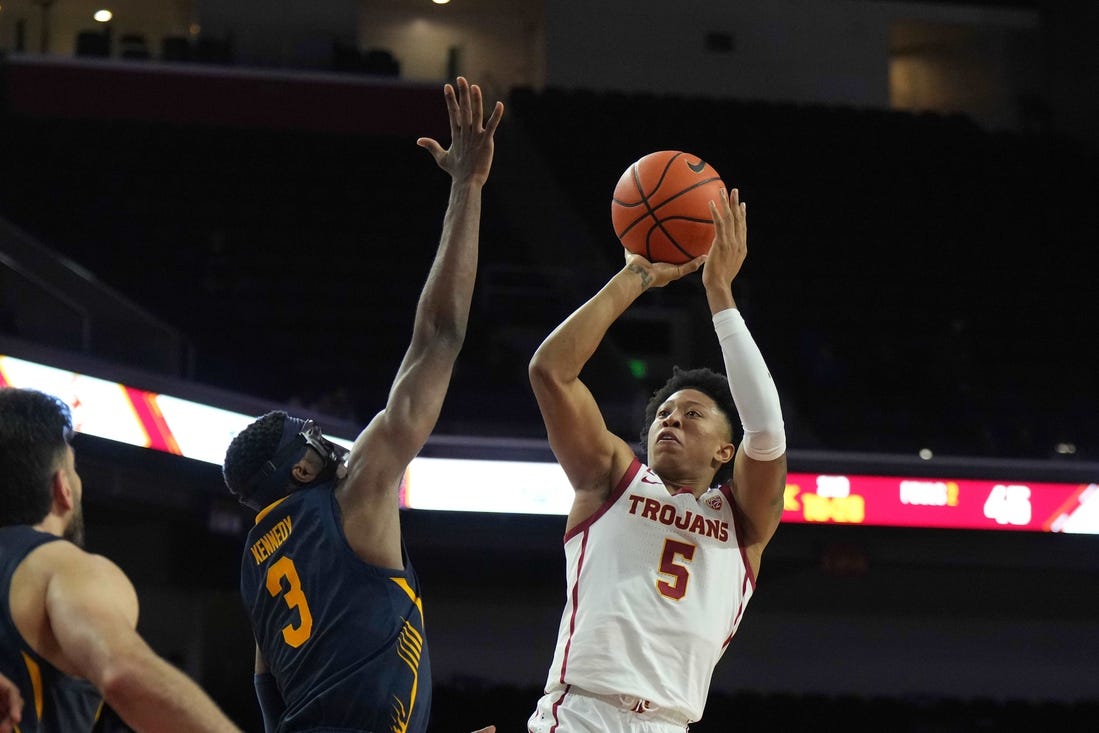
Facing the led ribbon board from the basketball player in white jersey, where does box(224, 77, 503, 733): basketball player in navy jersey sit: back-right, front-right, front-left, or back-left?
back-left

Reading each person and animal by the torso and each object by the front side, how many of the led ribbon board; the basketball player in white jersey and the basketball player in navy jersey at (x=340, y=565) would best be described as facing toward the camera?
2

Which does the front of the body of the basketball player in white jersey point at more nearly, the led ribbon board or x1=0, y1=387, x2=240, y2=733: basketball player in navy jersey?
the basketball player in navy jersey

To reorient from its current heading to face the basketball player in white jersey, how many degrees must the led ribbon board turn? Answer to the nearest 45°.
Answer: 0° — it already faces them

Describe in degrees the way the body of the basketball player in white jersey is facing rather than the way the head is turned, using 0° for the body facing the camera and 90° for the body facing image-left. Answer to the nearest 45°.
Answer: approximately 0°

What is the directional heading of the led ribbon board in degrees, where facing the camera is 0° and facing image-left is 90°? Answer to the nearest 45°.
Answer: approximately 0°

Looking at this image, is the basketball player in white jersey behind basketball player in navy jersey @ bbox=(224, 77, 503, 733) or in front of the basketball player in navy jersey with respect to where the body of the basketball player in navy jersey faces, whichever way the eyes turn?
in front

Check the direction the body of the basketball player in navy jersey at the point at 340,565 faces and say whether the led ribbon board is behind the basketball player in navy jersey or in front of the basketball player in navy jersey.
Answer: in front

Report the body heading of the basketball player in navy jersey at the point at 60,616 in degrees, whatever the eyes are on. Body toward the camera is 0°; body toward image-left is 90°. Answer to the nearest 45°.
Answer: approximately 225°

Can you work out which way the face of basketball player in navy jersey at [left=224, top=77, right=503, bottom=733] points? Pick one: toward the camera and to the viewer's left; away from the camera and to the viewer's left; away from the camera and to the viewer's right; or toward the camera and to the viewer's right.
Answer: away from the camera and to the viewer's right

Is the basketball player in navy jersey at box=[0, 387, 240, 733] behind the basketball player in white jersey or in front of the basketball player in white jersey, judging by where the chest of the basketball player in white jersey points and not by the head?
in front
